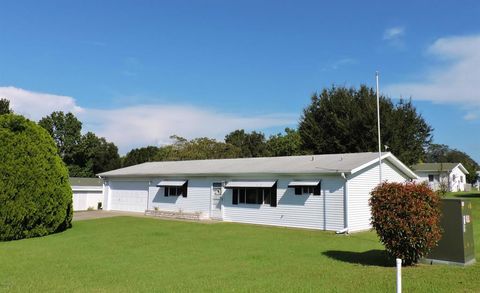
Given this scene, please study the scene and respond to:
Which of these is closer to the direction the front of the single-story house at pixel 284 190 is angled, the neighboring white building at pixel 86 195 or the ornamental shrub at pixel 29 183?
the ornamental shrub

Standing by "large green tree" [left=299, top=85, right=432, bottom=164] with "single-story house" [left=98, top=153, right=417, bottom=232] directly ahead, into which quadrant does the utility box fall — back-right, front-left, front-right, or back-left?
front-left

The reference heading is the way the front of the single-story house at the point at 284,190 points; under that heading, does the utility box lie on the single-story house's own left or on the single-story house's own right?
on the single-story house's own left

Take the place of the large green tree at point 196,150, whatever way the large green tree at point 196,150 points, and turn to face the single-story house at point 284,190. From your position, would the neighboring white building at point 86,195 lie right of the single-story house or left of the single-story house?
right

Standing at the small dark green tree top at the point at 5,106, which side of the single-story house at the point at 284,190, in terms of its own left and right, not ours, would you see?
right

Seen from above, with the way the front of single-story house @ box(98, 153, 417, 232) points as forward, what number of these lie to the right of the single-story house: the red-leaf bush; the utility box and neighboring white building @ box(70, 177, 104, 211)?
1

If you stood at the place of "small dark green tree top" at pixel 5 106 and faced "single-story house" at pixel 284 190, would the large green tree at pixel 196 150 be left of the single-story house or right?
left

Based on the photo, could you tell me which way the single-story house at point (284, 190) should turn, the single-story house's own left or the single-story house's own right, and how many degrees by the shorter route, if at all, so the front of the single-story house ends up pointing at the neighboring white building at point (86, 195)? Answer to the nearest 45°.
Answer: approximately 90° to the single-story house's own right

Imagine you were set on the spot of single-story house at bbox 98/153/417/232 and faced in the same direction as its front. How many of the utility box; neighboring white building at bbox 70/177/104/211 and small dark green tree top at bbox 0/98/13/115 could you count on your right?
2

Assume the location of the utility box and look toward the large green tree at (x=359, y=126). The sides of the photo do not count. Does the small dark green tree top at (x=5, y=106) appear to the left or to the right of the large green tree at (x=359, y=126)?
left

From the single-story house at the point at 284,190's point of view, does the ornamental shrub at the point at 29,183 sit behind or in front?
in front

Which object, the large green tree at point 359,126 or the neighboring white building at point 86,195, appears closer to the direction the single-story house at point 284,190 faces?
the neighboring white building

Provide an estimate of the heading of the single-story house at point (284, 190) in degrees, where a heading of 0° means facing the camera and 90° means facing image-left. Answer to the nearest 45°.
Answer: approximately 45°

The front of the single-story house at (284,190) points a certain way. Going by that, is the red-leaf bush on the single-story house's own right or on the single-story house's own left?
on the single-story house's own left

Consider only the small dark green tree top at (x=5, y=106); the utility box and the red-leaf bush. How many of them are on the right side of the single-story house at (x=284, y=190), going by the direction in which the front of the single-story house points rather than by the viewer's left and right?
1

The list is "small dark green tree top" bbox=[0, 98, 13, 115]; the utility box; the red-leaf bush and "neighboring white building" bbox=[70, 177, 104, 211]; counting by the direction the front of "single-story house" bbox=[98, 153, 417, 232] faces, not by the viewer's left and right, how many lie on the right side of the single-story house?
2

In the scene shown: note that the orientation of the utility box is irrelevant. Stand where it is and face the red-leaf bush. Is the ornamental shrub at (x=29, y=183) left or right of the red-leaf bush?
right

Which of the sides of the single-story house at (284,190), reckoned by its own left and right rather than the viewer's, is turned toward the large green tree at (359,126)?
back
